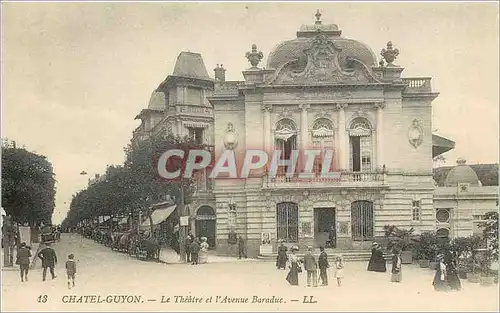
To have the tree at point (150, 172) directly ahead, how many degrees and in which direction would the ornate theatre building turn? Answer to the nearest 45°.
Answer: approximately 90° to its right

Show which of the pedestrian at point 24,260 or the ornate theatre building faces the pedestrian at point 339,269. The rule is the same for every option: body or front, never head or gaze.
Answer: the ornate theatre building

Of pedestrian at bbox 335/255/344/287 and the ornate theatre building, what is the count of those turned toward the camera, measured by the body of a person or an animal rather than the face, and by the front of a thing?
2

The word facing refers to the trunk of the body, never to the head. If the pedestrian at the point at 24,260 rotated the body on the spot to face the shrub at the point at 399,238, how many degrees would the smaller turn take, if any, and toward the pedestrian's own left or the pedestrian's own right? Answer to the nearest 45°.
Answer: approximately 90° to the pedestrian's own right

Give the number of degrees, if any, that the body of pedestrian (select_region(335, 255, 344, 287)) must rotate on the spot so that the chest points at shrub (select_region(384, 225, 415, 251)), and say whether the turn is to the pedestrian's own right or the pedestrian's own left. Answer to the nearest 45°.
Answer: approximately 180°

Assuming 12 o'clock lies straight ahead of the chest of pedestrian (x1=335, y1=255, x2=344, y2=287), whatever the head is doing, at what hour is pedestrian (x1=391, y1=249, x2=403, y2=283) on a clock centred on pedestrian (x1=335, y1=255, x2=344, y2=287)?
pedestrian (x1=391, y1=249, x2=403, y2=283) is roughly at 8 o'clock from pedestrian (x1=335, y1=255, x2=344, y2=287).

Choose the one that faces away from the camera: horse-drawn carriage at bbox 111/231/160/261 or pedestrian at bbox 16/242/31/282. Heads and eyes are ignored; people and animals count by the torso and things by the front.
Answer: the pedestrian

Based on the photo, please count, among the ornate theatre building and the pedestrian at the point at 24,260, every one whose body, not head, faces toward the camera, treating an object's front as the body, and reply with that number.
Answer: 1
